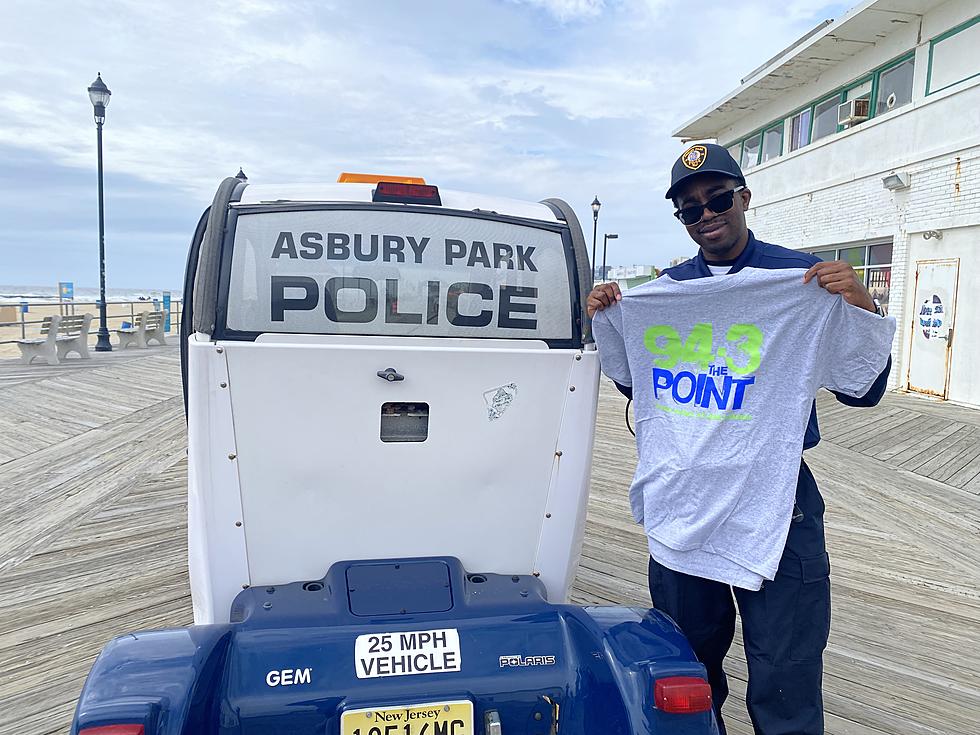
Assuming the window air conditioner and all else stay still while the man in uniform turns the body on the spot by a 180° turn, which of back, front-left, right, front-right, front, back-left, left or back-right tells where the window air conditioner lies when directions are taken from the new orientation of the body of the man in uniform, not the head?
front

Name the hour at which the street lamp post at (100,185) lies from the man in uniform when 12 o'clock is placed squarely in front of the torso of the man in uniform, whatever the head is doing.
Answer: The street lamp post is roughly at 4 o'clock from the man in uniform.

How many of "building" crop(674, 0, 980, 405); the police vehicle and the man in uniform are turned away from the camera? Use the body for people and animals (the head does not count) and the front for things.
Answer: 1

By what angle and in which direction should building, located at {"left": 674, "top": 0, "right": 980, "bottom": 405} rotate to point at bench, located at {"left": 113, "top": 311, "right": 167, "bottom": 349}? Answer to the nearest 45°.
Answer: approximately 45° to its right

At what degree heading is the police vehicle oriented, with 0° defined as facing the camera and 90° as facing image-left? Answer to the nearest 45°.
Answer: approximately 180°

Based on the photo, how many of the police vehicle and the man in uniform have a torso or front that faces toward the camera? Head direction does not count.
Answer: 1

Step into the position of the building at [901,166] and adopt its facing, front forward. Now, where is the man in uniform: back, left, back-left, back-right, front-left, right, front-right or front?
front-left

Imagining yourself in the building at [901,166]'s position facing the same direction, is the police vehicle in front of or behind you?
in front

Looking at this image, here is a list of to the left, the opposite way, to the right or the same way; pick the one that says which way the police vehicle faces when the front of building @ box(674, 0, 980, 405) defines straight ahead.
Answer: to the right

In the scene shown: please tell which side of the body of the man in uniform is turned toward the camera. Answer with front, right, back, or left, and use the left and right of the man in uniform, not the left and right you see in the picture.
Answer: front

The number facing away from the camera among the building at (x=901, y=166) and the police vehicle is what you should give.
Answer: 1
